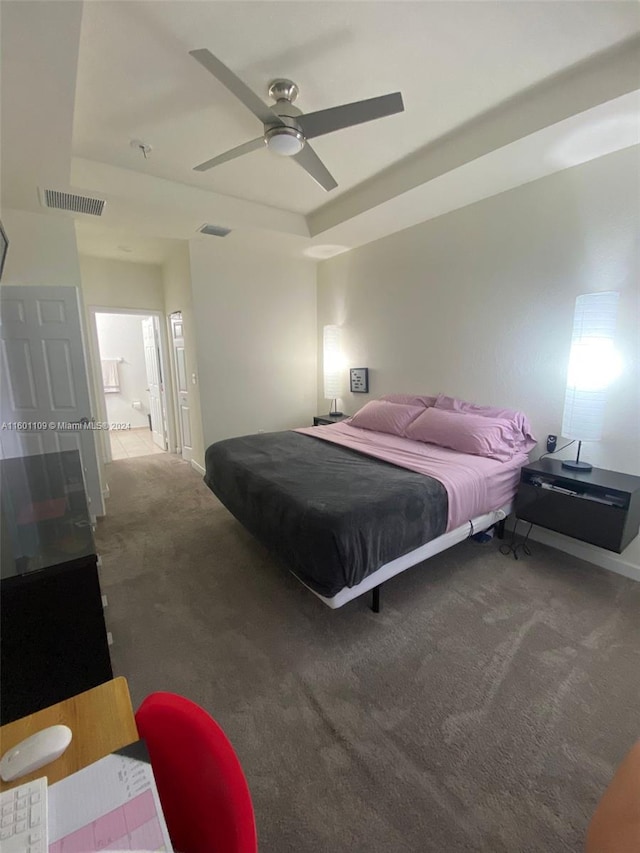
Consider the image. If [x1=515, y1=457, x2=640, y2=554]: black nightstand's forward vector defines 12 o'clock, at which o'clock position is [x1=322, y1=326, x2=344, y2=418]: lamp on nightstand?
The lamp on nightstand is roughly at 2 o'clock from the black nightstand.

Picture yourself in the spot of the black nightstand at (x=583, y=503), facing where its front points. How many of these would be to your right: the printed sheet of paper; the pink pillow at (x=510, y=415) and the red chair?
1

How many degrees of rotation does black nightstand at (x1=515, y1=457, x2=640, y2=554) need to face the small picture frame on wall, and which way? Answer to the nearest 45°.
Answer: approximately 90° to its right

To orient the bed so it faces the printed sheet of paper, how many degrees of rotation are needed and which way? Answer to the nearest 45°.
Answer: approximately 45° to its left

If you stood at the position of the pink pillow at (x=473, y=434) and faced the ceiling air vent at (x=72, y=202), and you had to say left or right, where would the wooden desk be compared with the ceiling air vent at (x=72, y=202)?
left

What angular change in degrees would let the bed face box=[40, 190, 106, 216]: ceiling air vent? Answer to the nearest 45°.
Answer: approximately 45° to its right

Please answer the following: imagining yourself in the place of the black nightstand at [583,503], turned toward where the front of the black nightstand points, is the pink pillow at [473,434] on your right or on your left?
on your right

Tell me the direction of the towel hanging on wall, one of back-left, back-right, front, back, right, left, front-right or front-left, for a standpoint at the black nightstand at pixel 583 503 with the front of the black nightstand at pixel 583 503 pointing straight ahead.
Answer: front-right

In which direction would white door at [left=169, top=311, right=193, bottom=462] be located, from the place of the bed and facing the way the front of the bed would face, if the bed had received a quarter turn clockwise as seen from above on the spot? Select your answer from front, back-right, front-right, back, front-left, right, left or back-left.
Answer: front

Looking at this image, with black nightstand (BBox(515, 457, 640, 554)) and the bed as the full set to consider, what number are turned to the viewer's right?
0

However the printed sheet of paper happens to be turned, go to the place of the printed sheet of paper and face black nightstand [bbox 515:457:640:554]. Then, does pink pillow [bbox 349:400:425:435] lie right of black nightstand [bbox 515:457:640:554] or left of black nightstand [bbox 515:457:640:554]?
left

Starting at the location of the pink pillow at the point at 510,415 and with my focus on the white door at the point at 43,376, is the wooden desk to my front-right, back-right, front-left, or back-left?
front-left

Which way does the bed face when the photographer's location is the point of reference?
facing the viewer and to the left of the viewer

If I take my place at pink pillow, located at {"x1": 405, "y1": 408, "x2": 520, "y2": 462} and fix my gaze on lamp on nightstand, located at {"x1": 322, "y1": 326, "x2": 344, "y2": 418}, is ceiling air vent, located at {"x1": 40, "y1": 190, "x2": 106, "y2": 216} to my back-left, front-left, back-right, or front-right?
front-left

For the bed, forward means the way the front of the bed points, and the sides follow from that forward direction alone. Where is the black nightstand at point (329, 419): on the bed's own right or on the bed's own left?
on the bed's own right

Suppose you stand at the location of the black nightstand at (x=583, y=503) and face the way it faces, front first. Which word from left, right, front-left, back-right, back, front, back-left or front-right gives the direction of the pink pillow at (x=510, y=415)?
right

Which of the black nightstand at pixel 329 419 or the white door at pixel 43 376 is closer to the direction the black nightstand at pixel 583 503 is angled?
the white door
